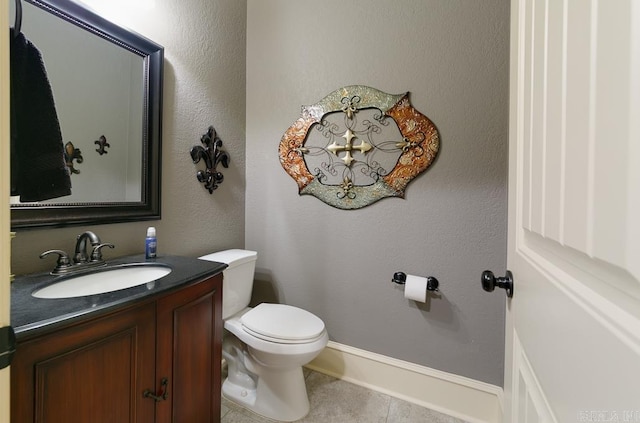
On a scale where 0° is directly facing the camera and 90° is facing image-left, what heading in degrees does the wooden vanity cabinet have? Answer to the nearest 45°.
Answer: approximately 315°

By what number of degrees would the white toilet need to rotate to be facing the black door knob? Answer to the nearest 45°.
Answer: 0° — it already faces it

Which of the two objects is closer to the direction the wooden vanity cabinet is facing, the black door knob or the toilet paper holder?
the black door knob

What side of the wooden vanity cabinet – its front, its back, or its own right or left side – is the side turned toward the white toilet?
left

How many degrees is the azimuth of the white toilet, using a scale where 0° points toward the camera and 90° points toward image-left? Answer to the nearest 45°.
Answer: approximately 315°

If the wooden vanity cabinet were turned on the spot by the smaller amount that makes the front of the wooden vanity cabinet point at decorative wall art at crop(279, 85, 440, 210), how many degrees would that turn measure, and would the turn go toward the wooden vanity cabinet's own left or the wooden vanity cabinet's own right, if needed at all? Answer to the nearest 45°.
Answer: approximately 45° to the wooden vanity cabinet's own left
